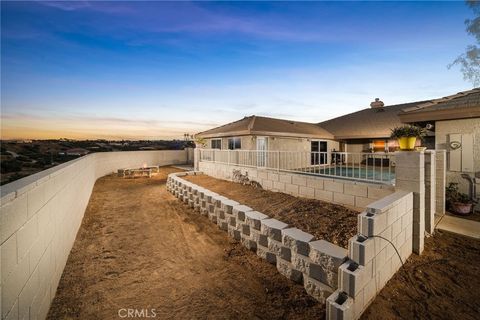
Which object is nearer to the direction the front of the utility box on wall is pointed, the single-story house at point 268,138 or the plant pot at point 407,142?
the plant pot

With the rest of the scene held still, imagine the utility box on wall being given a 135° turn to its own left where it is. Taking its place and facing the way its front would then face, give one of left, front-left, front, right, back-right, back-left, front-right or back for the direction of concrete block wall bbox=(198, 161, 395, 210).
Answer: back

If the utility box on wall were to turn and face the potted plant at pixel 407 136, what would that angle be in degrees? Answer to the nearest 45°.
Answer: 0° — it already faces it

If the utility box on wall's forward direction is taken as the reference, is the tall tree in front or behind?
behind

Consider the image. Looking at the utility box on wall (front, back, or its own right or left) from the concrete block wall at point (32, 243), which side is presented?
front

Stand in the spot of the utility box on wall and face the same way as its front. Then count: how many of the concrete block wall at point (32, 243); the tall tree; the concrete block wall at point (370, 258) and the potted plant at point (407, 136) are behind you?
1

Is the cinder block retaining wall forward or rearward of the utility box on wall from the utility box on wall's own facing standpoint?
forward

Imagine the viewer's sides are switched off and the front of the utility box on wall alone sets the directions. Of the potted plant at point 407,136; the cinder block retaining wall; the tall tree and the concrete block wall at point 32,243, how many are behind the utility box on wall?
1

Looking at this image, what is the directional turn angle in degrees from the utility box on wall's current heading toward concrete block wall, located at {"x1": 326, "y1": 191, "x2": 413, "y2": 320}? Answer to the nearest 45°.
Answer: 0° — it already faces it

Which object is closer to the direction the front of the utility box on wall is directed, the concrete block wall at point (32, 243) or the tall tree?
the concrete block wall
